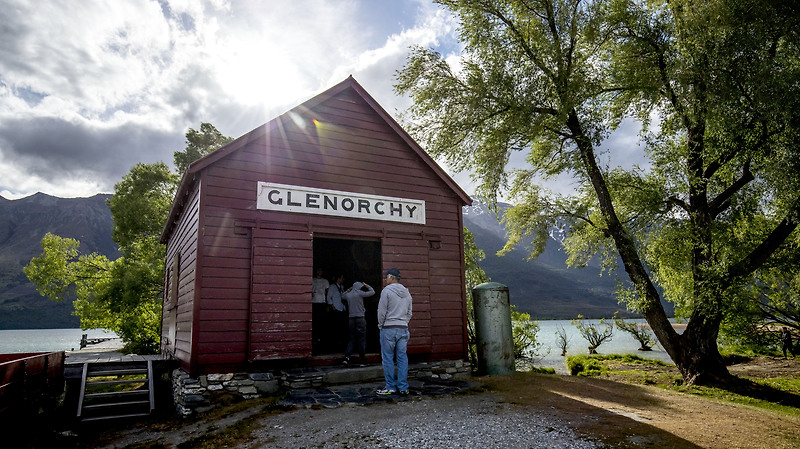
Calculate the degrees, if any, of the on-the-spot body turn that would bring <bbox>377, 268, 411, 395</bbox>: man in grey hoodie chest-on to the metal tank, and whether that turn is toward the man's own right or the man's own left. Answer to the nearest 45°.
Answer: approximately 90° to the man's own right

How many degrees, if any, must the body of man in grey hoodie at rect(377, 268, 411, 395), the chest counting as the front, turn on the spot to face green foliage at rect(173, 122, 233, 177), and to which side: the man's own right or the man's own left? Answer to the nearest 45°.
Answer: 0° — they already face it

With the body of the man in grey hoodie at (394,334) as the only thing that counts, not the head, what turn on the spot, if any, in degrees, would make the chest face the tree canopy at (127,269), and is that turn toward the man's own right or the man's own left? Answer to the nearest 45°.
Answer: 0° — they already face it

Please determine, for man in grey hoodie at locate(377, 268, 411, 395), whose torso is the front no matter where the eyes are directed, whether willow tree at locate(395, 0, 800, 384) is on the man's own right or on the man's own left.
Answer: on the man's own right

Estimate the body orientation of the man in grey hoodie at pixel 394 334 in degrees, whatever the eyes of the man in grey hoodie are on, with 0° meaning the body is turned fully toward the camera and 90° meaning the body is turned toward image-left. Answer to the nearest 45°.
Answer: approximately 135°

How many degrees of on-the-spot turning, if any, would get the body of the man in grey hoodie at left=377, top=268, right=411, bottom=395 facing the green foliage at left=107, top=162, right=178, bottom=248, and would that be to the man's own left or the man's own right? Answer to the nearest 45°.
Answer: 0° — they already face it

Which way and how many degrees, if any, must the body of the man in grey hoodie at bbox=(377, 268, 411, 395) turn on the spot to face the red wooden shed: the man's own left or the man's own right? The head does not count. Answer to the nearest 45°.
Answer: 0° — they already face it

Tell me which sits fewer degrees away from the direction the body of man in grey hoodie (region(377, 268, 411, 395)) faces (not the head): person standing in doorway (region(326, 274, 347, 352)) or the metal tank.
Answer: the person standing in doorway

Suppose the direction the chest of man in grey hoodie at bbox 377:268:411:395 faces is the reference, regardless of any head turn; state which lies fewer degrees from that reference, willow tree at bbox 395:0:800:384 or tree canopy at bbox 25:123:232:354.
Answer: the tree canopy
